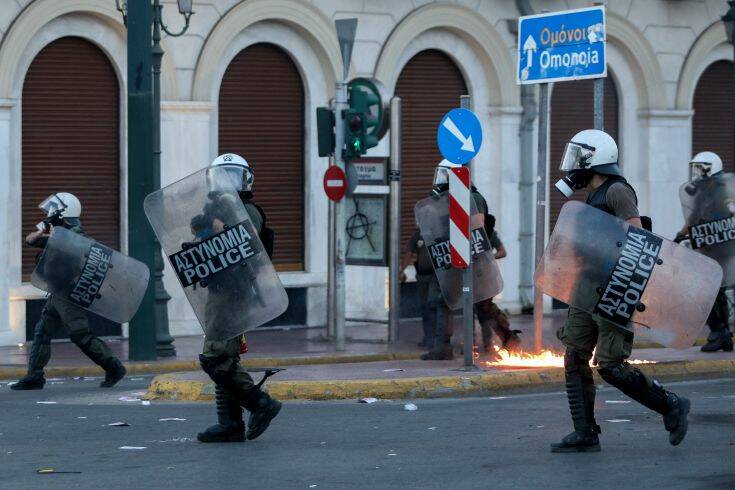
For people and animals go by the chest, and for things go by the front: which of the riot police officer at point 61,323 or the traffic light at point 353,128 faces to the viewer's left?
the riot police officer

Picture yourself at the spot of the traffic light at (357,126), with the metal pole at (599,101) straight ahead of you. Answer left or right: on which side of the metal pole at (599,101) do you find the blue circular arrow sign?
right

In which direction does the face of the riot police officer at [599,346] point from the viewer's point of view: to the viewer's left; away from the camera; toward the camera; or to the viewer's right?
to the viewer's left

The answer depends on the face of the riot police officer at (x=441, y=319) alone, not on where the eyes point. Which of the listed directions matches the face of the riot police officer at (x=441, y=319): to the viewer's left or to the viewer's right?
to the viewer's left

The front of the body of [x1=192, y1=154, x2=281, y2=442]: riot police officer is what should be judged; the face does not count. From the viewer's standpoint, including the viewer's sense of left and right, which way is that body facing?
facing to the left of the viewer

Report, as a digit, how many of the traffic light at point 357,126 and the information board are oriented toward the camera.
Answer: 2

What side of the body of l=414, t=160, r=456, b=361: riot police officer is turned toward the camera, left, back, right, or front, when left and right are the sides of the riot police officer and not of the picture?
left

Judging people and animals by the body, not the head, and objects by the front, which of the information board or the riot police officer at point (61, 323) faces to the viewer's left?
the riot police officer

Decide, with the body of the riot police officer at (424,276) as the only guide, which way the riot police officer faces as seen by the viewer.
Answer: to the viewer's left

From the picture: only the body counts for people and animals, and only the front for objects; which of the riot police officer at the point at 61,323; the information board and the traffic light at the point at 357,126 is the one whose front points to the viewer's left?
the riot police officer
